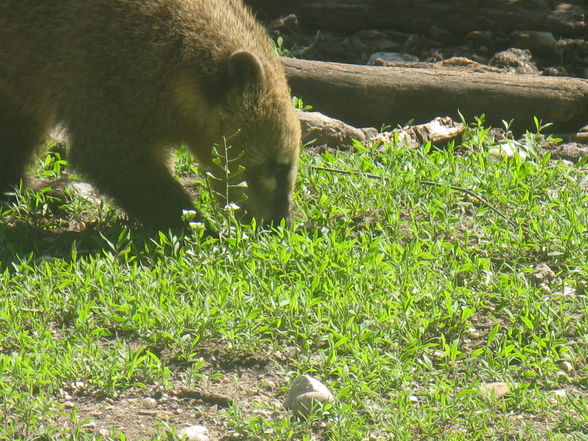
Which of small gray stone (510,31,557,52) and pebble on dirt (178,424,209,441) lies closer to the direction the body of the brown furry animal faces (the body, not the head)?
the small gray stone

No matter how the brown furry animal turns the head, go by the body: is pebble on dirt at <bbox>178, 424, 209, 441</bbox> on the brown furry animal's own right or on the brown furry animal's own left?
on the brown furry animal's own right

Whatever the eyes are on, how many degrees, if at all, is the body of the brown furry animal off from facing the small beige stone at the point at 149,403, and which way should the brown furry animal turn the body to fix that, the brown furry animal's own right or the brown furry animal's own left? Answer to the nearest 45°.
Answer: approximately 90° to the brown furry animal's own right

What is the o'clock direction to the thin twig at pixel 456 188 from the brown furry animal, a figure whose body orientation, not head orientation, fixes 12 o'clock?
The thin twig is roughly at 12 o'clock from the brown furry animal.

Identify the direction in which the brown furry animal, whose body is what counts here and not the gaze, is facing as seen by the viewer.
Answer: to the viewer's right

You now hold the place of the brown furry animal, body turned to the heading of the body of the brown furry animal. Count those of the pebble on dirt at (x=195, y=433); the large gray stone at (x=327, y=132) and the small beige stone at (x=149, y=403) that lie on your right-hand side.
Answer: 2

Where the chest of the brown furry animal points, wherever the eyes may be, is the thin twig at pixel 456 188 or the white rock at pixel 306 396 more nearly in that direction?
the thin twig

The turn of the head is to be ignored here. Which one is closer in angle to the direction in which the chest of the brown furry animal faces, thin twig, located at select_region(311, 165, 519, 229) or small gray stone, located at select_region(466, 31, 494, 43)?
the thin twig

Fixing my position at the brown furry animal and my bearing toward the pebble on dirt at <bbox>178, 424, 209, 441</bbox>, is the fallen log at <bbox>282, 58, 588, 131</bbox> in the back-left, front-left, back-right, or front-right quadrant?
back-left
